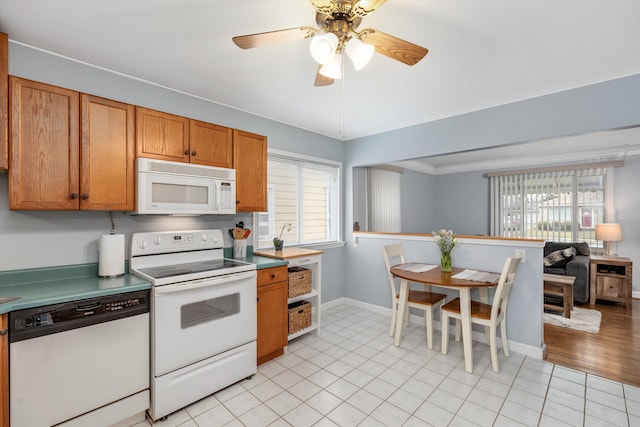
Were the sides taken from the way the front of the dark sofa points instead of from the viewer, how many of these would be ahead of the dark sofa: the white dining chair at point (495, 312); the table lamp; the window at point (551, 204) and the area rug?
2

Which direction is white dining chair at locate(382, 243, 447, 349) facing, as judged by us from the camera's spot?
facing the viewer and to the right of the viewer

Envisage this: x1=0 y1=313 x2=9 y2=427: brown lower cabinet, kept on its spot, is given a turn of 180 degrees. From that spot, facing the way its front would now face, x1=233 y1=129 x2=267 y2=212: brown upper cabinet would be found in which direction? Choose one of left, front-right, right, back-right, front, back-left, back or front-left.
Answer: right

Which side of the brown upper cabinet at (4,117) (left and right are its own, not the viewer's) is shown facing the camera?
right

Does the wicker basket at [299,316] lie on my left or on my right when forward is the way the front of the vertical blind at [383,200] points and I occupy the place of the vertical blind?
on my right

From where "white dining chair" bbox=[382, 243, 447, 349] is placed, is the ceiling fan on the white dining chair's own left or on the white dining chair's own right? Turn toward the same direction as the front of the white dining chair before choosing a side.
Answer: on the white dining chair's own right

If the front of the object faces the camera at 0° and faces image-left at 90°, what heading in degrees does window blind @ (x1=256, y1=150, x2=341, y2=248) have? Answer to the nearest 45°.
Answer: approximately 315°

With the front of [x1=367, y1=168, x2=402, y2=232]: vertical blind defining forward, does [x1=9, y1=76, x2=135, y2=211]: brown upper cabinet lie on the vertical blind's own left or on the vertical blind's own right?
on the vertical blind's own right

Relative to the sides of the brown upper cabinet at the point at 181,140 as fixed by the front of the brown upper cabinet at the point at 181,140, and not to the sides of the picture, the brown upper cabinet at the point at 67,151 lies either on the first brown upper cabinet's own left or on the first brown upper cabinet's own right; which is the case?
on the first brown upper cabinet's own right

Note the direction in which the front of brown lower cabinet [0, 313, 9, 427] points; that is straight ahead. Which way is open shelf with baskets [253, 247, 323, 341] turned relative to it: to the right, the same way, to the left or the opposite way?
the same way

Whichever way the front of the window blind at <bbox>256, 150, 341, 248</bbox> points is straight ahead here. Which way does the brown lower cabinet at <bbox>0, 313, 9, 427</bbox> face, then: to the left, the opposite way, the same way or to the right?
the same way

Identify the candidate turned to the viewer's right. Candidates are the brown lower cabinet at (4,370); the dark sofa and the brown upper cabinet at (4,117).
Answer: the brown upper cabinet

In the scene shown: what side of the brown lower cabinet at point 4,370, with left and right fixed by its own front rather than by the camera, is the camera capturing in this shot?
front
